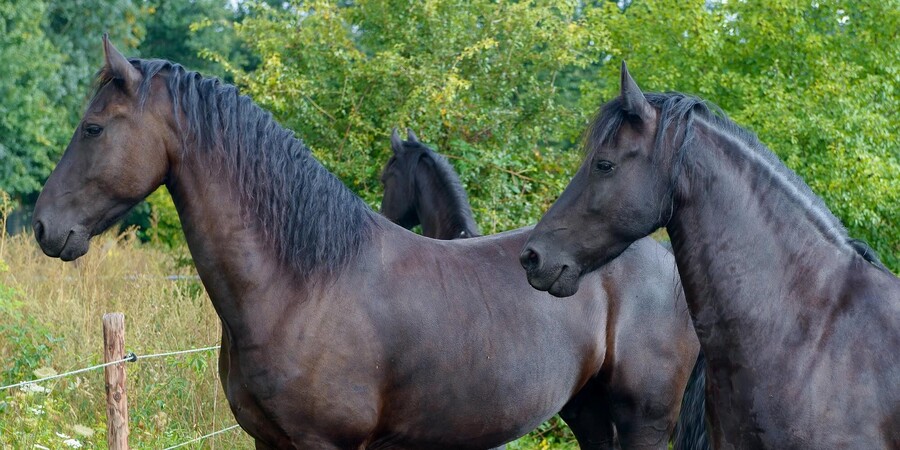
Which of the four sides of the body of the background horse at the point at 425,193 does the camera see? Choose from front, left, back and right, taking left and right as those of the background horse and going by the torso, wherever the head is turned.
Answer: left

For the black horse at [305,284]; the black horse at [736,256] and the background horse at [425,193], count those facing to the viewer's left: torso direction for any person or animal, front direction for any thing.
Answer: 3

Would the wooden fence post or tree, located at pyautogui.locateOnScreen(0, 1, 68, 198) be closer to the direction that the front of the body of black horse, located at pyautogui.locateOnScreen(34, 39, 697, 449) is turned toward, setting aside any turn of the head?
the wooden fence post

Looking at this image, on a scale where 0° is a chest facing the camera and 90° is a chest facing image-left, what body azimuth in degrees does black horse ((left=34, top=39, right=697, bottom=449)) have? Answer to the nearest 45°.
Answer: approximately 90°

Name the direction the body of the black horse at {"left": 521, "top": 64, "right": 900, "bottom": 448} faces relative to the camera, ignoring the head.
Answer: to the viewer's left

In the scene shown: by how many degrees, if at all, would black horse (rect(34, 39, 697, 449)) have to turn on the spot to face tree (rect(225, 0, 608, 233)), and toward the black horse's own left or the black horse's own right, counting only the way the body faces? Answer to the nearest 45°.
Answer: approximately 90° to the black horse's own right

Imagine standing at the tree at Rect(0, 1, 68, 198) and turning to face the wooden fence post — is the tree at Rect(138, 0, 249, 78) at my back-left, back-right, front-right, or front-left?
back-left

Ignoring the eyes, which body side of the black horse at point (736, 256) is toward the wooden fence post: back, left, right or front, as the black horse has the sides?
front

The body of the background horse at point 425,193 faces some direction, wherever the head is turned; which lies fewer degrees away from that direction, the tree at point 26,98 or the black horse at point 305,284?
the tree
